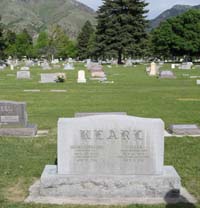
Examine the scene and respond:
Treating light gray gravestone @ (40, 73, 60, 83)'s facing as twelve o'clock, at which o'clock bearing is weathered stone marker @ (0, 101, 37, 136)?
The weathered stone marker is roughly at 12 o'clock from the light gray gravestone.

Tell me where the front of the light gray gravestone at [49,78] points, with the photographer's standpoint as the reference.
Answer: facing the viewer

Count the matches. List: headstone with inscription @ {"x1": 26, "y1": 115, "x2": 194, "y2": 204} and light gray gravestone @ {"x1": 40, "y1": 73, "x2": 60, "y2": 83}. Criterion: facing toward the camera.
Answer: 2

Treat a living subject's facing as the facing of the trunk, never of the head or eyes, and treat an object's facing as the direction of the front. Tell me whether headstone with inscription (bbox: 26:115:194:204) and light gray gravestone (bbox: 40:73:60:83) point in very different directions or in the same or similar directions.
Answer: same or similar directions

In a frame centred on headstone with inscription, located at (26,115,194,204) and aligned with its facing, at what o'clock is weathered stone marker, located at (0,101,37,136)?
The weathered stone marker is roughly at 5 o'clock from the headstone with inscription.

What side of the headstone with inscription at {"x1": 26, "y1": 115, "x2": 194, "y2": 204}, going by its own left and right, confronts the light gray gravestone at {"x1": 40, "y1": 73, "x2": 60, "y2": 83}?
back

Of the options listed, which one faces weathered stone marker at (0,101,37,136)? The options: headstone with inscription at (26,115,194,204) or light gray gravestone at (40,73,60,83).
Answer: the light gray gravestone

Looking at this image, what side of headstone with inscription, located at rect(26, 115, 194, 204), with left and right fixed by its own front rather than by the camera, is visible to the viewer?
front

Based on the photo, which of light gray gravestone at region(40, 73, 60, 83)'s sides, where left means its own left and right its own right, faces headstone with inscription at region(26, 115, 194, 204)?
front
